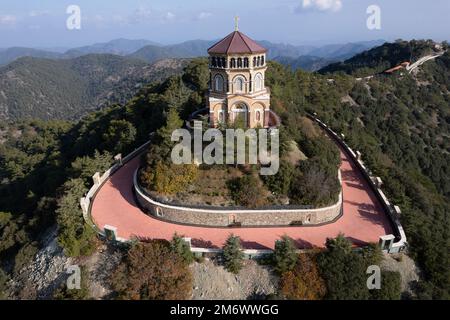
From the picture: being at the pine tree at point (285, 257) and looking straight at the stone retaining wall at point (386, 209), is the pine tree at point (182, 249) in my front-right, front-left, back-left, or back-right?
back-left

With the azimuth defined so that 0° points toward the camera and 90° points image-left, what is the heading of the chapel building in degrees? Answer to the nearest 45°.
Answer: approximately 0°

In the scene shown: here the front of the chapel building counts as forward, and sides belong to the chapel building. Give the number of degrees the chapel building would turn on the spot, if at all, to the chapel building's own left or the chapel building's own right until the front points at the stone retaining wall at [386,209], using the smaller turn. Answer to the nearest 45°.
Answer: approximately 45° to the chapel building's own left
